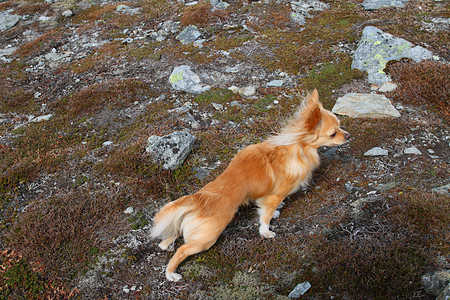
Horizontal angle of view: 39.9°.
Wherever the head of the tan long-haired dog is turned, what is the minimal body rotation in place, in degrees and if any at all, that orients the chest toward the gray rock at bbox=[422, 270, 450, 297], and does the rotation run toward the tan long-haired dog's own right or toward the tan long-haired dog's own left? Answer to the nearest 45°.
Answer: approximately 90° to the tan long-haired dog's own right

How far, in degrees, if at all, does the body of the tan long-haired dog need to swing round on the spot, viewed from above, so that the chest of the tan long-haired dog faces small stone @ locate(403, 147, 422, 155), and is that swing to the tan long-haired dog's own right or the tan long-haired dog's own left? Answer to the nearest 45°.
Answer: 0° — it already faces it

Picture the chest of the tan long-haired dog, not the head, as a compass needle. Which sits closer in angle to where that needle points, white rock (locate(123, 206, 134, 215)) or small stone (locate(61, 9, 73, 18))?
the small stone

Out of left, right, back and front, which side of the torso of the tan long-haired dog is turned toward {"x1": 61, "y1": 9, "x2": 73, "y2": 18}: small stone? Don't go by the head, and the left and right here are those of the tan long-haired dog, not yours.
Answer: left

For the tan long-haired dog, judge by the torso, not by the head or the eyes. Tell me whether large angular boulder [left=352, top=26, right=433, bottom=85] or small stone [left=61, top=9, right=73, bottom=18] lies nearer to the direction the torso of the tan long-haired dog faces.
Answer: the large angular boulder

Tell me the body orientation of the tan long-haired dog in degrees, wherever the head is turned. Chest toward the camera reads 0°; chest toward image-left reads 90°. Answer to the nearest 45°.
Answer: approximately 225°

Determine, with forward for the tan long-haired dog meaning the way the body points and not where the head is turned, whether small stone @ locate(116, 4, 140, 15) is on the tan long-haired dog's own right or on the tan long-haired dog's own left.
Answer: on the tan long-haired dog's own left

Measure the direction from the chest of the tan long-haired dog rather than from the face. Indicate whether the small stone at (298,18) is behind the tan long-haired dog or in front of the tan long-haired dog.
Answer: in front

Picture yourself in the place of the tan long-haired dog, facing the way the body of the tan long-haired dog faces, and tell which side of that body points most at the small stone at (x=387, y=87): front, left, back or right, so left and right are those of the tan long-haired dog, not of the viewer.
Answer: front

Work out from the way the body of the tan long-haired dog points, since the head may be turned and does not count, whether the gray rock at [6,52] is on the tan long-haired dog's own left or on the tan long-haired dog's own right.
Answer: on the tan long-haired dog's own left

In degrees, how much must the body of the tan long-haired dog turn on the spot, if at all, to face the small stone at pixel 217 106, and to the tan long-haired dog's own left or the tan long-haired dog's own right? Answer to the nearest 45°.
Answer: approximately 45° to the tan long-haired dog's own left
